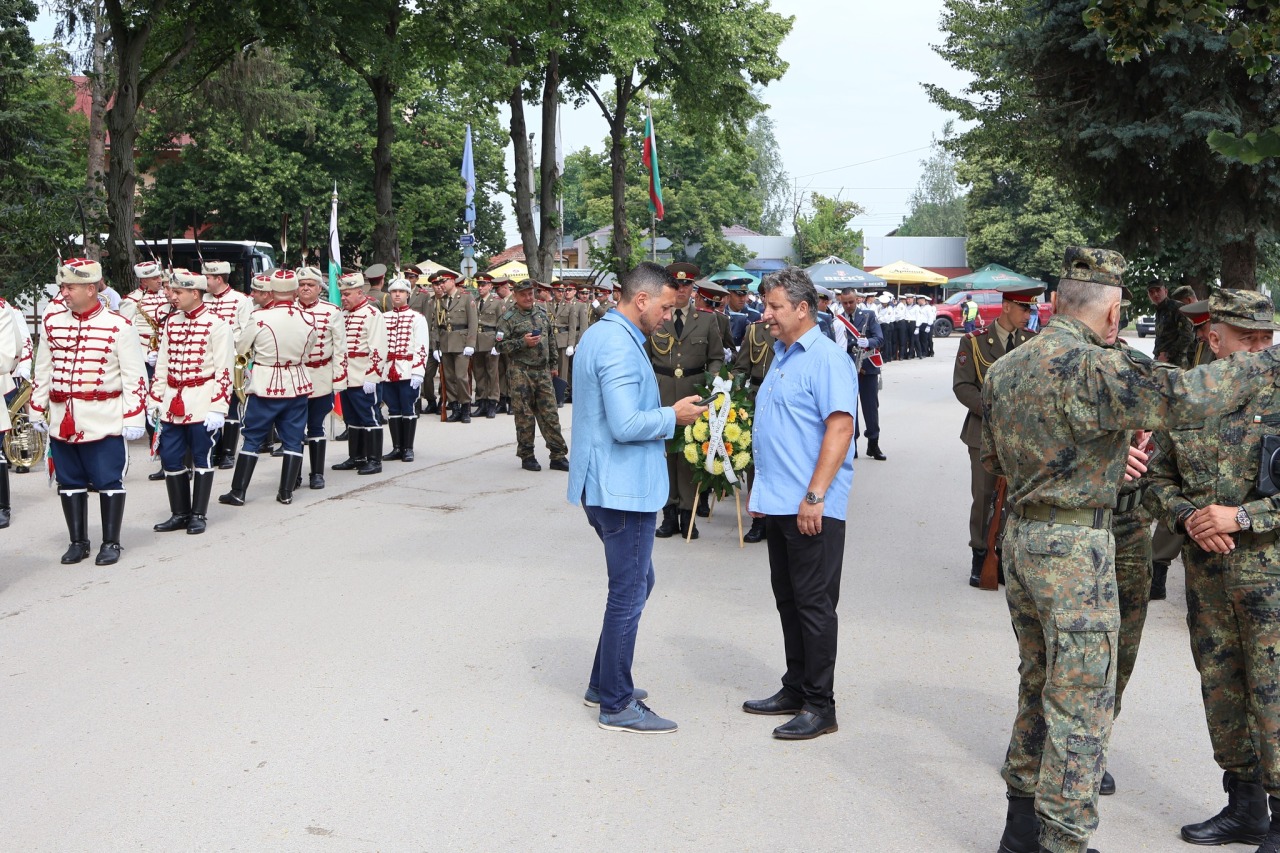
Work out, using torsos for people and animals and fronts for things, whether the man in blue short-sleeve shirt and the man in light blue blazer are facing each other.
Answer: yes

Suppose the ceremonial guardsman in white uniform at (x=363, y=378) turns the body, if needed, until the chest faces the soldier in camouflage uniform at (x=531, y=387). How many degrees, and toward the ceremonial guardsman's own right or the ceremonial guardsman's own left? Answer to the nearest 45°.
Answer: approximately 135° to the ceremonial guardsman's own left

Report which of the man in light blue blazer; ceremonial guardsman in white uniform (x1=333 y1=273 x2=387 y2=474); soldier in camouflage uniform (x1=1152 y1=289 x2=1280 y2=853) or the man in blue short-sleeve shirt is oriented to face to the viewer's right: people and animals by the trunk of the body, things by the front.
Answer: the man in light blue blazer

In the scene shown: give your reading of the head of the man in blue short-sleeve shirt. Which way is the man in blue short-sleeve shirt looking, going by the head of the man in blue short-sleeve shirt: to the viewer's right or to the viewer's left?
to the viewer's left

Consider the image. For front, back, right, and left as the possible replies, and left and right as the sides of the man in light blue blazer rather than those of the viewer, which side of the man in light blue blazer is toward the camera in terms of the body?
right

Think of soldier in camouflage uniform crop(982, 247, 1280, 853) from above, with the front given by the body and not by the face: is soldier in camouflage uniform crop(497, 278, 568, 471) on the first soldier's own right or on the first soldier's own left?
on the first soldier's own left

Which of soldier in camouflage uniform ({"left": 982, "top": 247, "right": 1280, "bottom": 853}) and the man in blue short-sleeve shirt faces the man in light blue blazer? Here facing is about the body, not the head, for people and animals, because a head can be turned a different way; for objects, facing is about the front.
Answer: the man in blue short-sleeve shirt

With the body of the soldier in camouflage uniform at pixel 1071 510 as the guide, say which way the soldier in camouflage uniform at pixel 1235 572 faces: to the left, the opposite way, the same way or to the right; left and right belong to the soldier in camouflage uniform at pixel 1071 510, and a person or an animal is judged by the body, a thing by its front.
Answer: the opposite way

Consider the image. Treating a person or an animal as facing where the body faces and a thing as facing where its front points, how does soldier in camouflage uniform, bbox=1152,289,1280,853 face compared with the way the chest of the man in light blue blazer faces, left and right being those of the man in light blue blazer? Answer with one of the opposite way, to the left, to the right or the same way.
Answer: the opposite way

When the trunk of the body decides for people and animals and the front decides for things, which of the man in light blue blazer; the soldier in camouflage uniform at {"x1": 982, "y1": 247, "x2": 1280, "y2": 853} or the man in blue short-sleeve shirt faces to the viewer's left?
the man in blue short-sleeve shirt

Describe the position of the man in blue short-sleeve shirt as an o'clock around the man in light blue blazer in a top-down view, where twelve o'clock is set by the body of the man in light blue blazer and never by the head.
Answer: The man in blue short-sleeve shirt is roughly at 12 o'clock from the man in light blue blazer.

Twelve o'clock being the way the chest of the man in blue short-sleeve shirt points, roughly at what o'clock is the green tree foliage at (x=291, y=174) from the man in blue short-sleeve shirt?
The green tree foliage is roughly at 2 o'clock from the man in blue short-sleeve shirt.

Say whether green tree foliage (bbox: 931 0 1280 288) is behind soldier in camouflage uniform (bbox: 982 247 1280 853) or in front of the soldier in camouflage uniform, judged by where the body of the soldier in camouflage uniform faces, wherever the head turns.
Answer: in front

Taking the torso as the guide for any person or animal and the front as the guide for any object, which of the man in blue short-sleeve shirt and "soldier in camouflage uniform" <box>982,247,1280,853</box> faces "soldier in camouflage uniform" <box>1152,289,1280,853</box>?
"soldier in camouflage uniform" <box>982,247,1280,853</box>

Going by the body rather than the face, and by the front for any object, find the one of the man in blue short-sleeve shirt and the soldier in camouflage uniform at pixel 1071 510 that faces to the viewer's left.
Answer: the man in blue short-sleeve shirt

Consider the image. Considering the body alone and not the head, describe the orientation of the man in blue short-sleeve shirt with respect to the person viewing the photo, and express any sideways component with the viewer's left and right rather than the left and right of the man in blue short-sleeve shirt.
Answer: facing to the left of the viewer

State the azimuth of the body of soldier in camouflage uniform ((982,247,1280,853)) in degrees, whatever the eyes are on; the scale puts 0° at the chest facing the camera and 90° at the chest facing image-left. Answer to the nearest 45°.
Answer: approximately 225°
